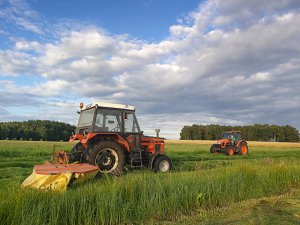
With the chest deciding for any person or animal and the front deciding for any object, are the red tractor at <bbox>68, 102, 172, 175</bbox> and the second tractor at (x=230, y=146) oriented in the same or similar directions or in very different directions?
very different directions

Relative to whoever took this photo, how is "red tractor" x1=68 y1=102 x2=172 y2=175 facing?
facing away from the viewer and to the right of the viewer

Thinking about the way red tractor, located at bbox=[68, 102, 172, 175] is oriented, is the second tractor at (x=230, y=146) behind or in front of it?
in front

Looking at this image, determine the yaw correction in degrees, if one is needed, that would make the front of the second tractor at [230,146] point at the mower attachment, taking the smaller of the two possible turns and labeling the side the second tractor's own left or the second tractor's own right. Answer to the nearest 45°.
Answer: approximately 45° to the second tractor's own left

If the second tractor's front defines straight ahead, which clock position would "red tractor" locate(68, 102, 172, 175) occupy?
The red tractor is roughly at 11 o'clock from the second tractor.

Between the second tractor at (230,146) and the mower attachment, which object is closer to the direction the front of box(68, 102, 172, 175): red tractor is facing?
the second tractor

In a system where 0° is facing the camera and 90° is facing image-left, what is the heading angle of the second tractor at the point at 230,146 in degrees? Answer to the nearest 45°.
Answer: approximately 45°
